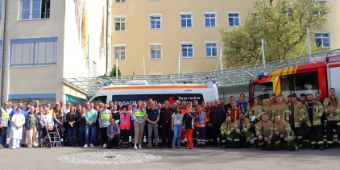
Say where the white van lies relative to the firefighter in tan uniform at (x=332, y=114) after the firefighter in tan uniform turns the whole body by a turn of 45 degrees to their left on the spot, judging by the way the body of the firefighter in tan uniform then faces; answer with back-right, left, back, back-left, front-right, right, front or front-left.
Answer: back-right

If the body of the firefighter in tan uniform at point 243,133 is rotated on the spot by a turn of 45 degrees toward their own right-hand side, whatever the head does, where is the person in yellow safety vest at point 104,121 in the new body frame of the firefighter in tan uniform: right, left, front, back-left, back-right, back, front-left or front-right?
front-right

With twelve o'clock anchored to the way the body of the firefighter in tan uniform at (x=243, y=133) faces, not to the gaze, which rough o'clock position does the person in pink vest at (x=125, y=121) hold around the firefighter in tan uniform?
The person in pink vest is roughly at 3 o'clock from the firefighter in tan uniform.

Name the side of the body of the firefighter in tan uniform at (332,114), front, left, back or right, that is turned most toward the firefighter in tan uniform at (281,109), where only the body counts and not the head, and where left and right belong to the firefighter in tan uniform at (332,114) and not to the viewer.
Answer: right

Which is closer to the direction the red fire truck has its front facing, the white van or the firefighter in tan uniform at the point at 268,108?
the white van

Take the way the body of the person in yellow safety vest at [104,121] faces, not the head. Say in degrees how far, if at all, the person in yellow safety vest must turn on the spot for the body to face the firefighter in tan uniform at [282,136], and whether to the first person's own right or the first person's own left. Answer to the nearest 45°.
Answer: approximately 45° to the first person's own left

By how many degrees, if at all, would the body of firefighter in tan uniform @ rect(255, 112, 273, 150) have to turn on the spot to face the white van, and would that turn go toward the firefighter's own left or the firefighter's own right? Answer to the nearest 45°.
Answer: approximately 135° to the firefighter's own right

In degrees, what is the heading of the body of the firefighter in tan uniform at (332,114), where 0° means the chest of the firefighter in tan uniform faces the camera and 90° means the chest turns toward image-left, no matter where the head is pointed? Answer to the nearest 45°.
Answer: approximately 0°

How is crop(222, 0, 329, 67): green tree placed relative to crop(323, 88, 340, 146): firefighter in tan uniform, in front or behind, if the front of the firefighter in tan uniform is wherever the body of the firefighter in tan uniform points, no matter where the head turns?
behind

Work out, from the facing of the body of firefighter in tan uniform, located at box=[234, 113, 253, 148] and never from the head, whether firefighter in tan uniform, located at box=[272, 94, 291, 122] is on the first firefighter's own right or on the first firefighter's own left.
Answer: on the first firefighter's own left

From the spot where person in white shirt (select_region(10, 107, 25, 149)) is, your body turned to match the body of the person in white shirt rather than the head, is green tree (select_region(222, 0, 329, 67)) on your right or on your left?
on your left

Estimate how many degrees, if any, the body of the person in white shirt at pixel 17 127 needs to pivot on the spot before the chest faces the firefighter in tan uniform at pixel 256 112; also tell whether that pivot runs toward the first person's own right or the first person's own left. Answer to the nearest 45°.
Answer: approximately 45° to the first person's own left

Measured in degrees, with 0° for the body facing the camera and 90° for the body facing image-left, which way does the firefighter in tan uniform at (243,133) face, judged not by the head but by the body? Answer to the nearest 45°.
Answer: approximately 0°
